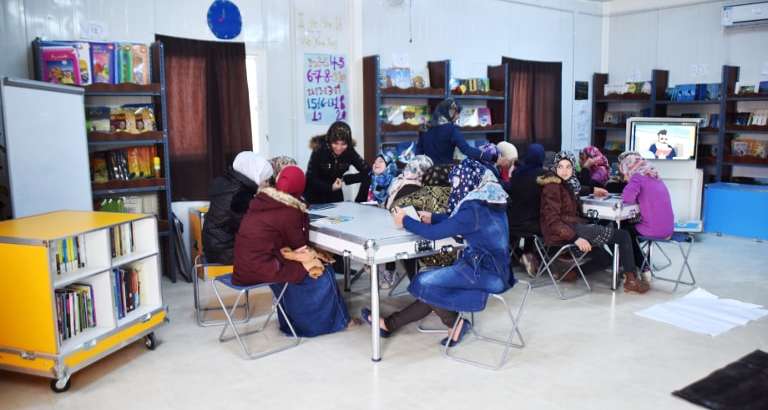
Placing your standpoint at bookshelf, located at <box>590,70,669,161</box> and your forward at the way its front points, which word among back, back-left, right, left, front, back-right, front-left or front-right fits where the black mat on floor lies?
front

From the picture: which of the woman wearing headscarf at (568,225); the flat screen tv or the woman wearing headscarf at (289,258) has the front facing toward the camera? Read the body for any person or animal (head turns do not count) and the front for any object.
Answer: the flat screen tv

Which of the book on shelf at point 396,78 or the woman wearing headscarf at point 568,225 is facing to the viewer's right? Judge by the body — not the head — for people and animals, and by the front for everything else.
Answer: the woman wearing headscarf

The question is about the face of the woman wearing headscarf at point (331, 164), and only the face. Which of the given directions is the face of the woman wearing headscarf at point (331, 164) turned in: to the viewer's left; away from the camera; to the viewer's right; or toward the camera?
toward the camera

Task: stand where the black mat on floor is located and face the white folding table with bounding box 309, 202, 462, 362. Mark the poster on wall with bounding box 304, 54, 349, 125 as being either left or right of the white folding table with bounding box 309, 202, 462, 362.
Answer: right

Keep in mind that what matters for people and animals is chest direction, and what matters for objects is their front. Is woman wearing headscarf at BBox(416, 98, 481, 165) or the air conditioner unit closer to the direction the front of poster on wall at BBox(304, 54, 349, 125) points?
the woman wearing headscarf

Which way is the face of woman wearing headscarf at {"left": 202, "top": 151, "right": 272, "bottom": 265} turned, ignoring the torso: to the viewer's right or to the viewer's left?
to the viewer's right

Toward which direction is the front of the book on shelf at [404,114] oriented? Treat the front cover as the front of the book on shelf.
toward the camera

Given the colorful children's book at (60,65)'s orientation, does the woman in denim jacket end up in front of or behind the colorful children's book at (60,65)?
in front

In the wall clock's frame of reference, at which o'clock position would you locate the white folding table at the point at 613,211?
The white folding table is roughly at 10 o'clock from the wall clock.

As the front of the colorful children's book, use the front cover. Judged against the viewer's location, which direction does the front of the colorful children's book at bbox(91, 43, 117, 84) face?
facing the viewer

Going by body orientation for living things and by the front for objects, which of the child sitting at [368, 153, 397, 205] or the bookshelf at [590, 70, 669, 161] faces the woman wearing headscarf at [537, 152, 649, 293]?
the bookshelf

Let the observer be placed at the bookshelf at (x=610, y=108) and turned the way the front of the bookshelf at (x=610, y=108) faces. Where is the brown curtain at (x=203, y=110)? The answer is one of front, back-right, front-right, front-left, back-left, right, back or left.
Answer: front-right

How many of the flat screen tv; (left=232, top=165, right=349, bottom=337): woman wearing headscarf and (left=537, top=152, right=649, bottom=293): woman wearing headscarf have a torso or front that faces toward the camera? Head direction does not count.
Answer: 1

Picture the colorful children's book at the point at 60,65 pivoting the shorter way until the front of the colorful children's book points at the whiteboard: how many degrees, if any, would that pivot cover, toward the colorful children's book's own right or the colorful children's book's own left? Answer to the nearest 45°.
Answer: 0° — it already faces it
